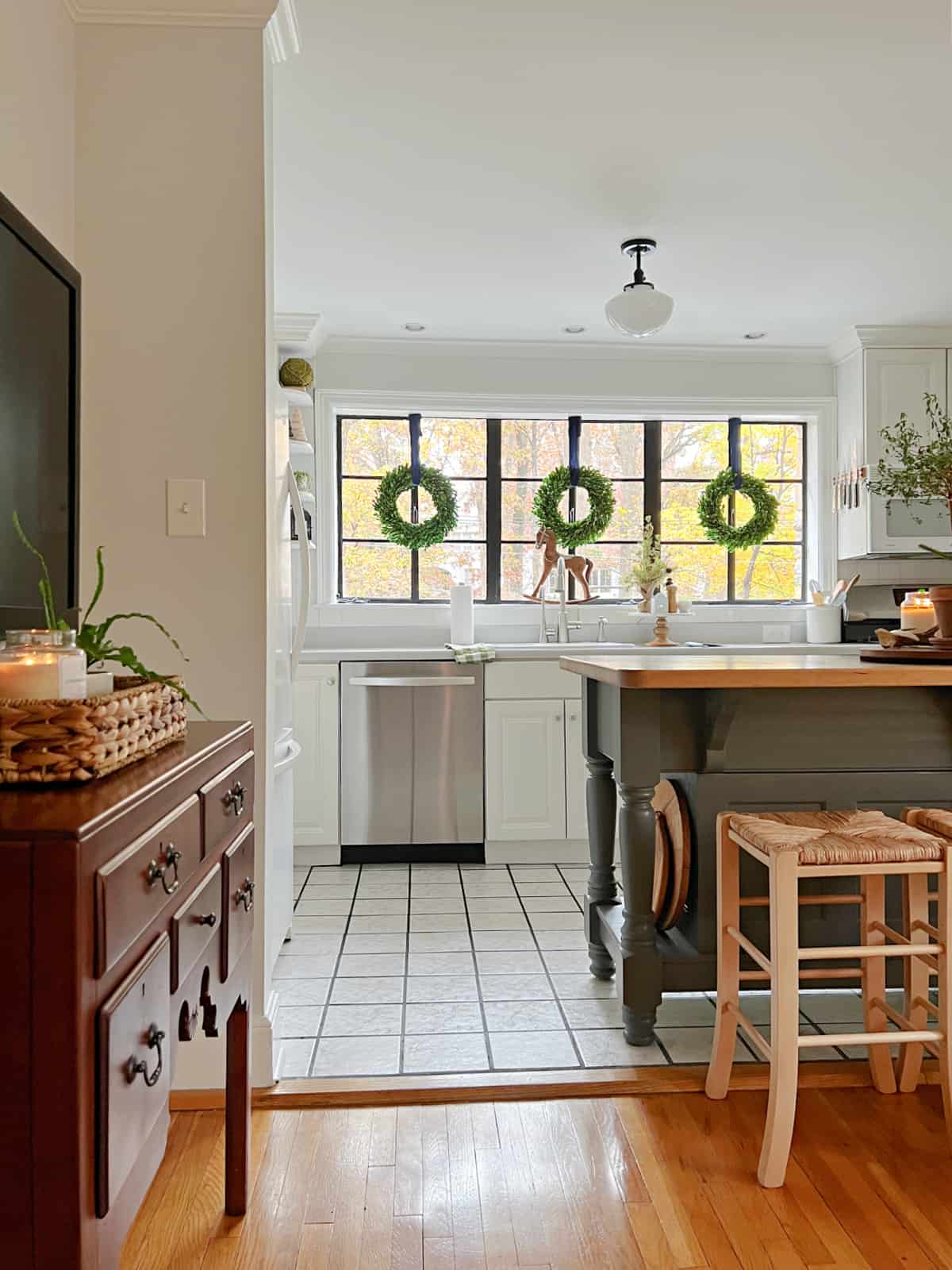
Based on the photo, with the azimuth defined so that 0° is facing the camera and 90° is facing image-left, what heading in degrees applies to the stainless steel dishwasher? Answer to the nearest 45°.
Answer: approximately 0°

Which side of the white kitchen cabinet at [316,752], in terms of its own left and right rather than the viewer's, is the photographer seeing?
front

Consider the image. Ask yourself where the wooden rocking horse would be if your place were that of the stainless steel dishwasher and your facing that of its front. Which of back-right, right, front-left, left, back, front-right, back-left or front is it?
back-left

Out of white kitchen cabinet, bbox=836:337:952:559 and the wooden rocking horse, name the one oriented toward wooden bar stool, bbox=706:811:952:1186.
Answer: the white kitchen cabinet

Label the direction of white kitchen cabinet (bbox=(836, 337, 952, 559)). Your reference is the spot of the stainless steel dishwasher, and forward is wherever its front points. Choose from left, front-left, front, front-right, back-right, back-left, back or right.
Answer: left

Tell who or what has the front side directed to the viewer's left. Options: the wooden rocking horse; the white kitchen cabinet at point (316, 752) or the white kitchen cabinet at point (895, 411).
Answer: the wooden rocking horse

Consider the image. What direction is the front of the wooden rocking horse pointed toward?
to the viewer's left

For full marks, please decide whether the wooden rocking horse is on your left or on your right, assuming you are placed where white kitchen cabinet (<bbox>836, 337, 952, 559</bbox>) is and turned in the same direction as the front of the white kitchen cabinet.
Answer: on your right

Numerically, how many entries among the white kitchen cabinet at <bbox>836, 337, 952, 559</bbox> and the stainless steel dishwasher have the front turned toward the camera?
2

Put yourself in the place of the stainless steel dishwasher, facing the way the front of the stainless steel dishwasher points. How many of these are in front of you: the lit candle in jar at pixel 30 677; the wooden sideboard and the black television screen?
3

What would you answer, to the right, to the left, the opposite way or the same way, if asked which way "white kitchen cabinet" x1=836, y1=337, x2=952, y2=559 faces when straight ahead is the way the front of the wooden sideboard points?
to the right

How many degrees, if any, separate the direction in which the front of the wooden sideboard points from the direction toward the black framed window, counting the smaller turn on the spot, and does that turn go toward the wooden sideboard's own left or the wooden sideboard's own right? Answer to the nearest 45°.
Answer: approximately 90° to the wooden sideboard's own left

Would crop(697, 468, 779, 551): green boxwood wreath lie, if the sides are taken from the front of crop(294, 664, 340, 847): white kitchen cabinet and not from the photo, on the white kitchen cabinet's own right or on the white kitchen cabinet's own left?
on the white kitchen cabinet's own left

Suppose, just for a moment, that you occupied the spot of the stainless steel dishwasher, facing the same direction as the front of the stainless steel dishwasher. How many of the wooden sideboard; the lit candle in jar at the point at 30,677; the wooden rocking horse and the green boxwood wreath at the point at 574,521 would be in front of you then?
2

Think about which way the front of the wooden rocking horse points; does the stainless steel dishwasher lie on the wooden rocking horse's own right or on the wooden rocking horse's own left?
on the wooden rocking horse's own left

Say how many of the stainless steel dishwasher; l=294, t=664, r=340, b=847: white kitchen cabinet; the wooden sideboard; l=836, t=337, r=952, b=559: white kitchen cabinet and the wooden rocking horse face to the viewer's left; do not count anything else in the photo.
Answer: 1

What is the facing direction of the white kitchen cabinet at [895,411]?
toward the camera
